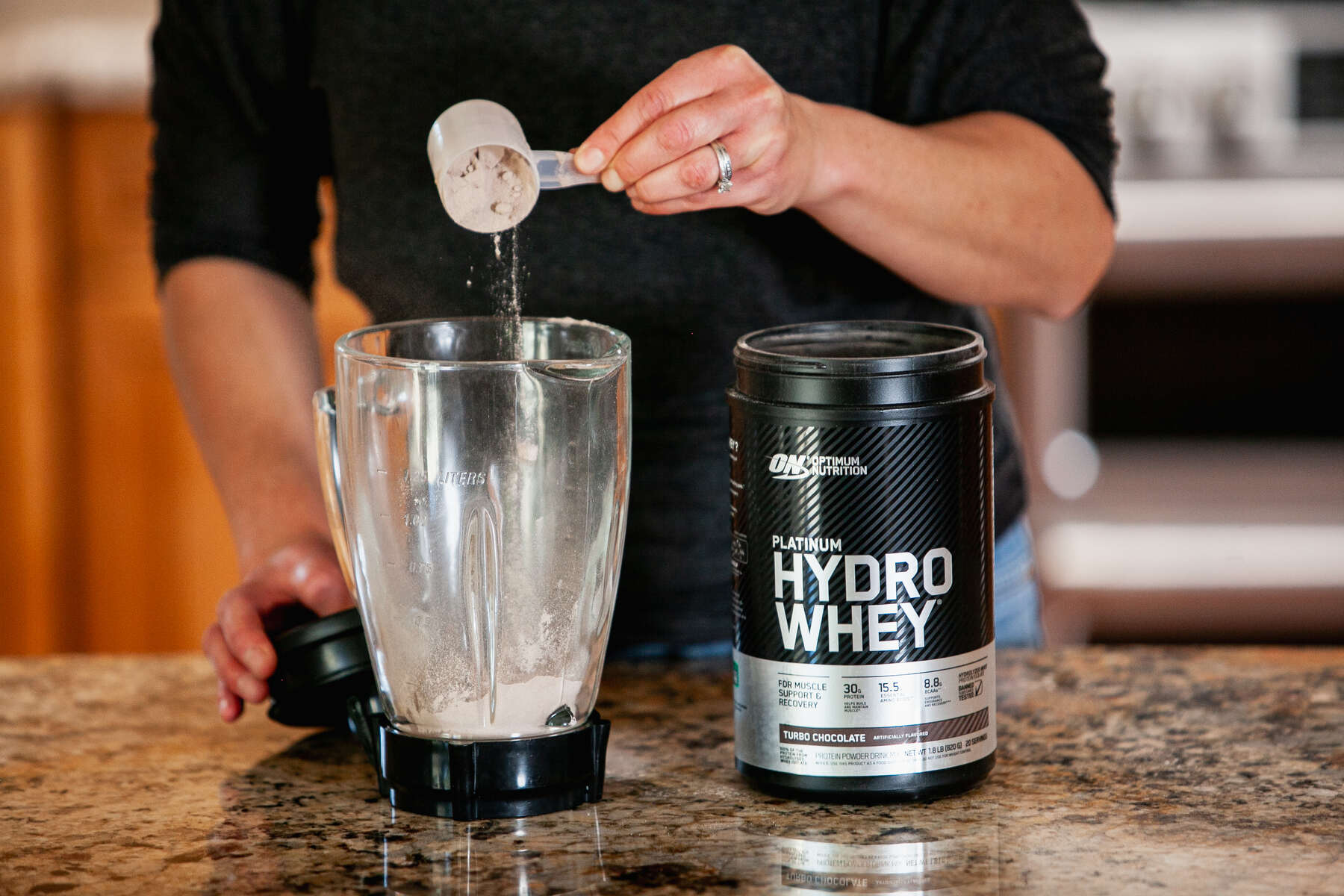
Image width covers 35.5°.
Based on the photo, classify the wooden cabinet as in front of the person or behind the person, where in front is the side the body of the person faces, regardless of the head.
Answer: behind

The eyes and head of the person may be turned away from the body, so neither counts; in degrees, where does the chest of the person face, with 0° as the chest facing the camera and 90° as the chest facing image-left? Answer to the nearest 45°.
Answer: approximately 0°
